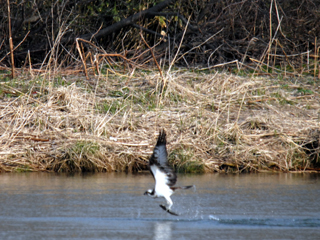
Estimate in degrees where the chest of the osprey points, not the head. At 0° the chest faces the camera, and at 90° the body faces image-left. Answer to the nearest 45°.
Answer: approximately 90°
